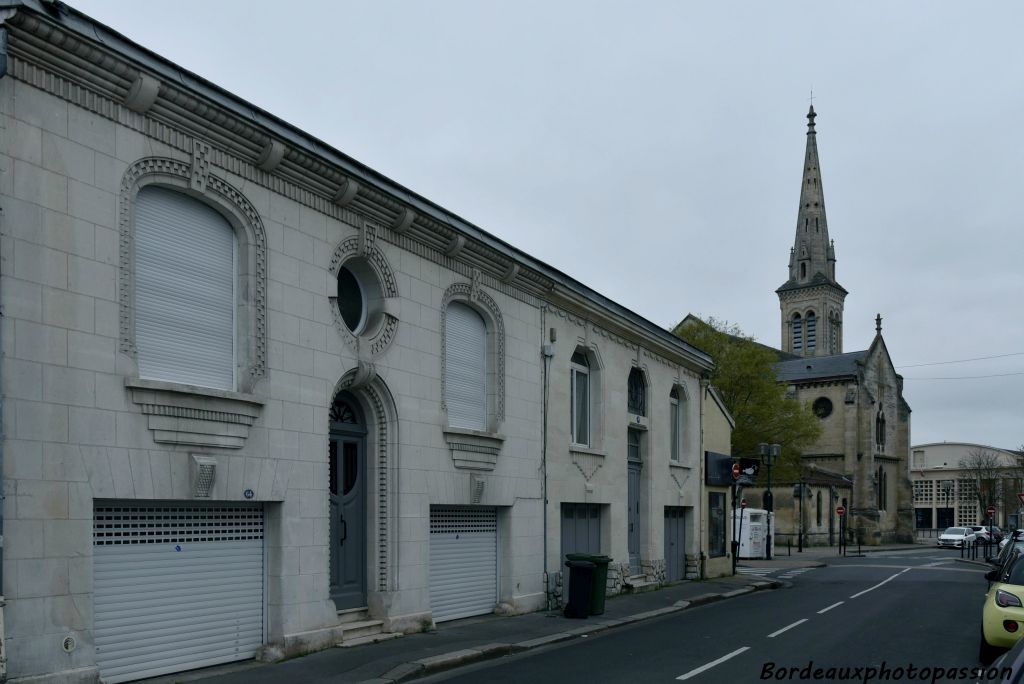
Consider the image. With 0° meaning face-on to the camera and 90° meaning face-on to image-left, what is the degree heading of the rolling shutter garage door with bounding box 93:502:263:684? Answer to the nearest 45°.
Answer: approximately 315°

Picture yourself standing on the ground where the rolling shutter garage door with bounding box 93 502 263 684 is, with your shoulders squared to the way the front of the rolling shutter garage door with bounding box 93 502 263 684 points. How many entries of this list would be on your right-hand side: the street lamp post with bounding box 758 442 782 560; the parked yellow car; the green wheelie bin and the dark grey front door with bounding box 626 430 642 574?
0

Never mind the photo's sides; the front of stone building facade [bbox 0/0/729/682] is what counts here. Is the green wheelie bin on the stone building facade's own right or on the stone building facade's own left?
on the stone building facade's own left

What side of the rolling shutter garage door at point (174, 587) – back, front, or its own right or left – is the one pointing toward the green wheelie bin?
left

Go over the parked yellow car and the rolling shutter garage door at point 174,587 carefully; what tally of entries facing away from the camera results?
1

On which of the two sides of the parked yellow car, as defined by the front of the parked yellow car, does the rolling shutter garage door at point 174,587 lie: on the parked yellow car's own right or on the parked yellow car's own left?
on the parked yellow car's own left

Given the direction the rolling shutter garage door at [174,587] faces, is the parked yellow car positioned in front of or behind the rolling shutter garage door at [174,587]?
in front

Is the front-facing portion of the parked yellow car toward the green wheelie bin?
no

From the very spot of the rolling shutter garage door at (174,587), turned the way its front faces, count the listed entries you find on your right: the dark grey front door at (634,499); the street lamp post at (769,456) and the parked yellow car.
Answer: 0

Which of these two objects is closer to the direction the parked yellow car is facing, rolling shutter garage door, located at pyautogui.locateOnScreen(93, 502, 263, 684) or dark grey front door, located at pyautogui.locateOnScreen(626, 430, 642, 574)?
the dark grey front door

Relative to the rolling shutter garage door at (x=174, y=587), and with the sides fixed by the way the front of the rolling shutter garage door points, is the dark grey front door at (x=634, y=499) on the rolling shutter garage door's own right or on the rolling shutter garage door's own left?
on the rolling shutter garage door's own left

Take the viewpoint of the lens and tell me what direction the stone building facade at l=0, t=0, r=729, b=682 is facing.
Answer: facing the viewer and to the right of the viewer
